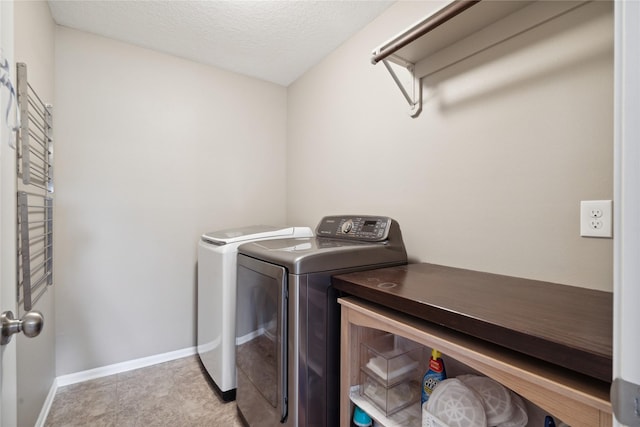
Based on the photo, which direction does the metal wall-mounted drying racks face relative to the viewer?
to the viewer's right

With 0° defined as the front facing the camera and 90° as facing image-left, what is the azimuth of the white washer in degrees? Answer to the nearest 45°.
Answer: approximately 45°

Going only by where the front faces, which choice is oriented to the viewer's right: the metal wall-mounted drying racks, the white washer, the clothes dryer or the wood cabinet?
the metal wall-mounted drying racks

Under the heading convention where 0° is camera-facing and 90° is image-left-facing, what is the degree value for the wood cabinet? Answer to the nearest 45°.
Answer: approximately 45°

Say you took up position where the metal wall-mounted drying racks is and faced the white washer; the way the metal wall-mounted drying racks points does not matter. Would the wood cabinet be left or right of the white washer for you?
right

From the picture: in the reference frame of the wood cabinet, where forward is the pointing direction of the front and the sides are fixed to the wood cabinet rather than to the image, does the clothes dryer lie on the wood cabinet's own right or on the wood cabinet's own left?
on the wood cabinet's own right

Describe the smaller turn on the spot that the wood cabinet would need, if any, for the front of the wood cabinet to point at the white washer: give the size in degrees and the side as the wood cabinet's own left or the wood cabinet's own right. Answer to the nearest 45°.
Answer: approximately 45° to the wood cabinet's own right

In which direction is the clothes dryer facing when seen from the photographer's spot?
facing the viewer and to the left of the viewer

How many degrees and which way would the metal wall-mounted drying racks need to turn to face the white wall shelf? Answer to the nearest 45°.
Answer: approximately 45° to its right

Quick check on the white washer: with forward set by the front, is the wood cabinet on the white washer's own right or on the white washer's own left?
on the white washer's own left

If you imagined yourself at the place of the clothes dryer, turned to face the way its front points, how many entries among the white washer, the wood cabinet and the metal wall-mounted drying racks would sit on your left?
1

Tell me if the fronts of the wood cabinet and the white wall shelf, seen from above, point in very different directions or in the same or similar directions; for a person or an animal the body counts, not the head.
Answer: same or similar directions

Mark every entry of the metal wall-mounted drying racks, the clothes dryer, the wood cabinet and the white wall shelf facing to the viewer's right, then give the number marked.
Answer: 1
